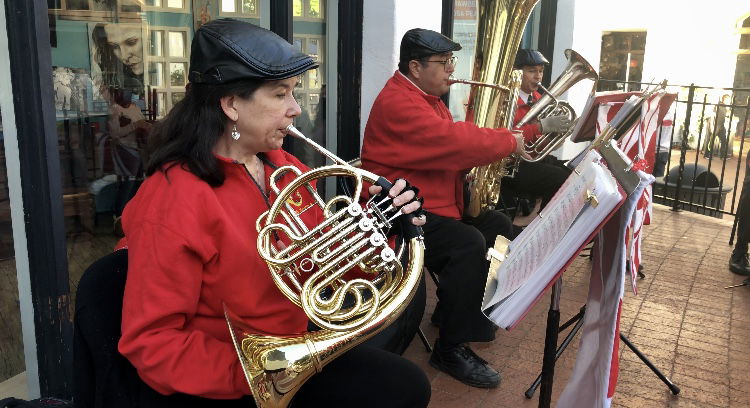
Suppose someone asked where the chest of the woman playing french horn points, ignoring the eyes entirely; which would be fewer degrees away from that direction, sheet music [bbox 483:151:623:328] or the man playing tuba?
the sheet music

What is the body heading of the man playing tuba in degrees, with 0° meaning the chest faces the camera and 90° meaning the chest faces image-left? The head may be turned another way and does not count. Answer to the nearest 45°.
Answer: approximately 270°

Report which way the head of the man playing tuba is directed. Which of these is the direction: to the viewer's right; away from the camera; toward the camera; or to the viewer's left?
to the viewer's right

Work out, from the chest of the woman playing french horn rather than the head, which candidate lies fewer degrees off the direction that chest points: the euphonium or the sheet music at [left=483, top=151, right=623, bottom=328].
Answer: the sheet music

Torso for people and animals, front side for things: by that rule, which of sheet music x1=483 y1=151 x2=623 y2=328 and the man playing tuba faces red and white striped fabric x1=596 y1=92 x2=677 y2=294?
the man playing tuba

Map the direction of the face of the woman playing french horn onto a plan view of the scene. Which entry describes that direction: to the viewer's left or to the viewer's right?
to the viewer's right

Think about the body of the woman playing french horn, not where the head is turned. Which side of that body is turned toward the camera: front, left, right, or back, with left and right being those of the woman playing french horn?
right

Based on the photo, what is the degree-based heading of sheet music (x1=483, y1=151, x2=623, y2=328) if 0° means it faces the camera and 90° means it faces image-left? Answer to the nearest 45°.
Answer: approximately 45°

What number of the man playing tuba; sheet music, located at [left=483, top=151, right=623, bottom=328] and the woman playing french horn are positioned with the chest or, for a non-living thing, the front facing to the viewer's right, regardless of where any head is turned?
2

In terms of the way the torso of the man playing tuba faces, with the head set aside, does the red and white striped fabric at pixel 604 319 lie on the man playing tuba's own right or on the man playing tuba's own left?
on the man playing tuba's own right

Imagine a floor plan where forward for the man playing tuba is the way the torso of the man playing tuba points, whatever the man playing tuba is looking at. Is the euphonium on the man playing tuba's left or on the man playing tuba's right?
on the man playing tuba's left

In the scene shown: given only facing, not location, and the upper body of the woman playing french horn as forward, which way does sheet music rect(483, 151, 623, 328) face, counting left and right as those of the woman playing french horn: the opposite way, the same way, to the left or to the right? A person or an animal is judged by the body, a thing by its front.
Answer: the opposite way
